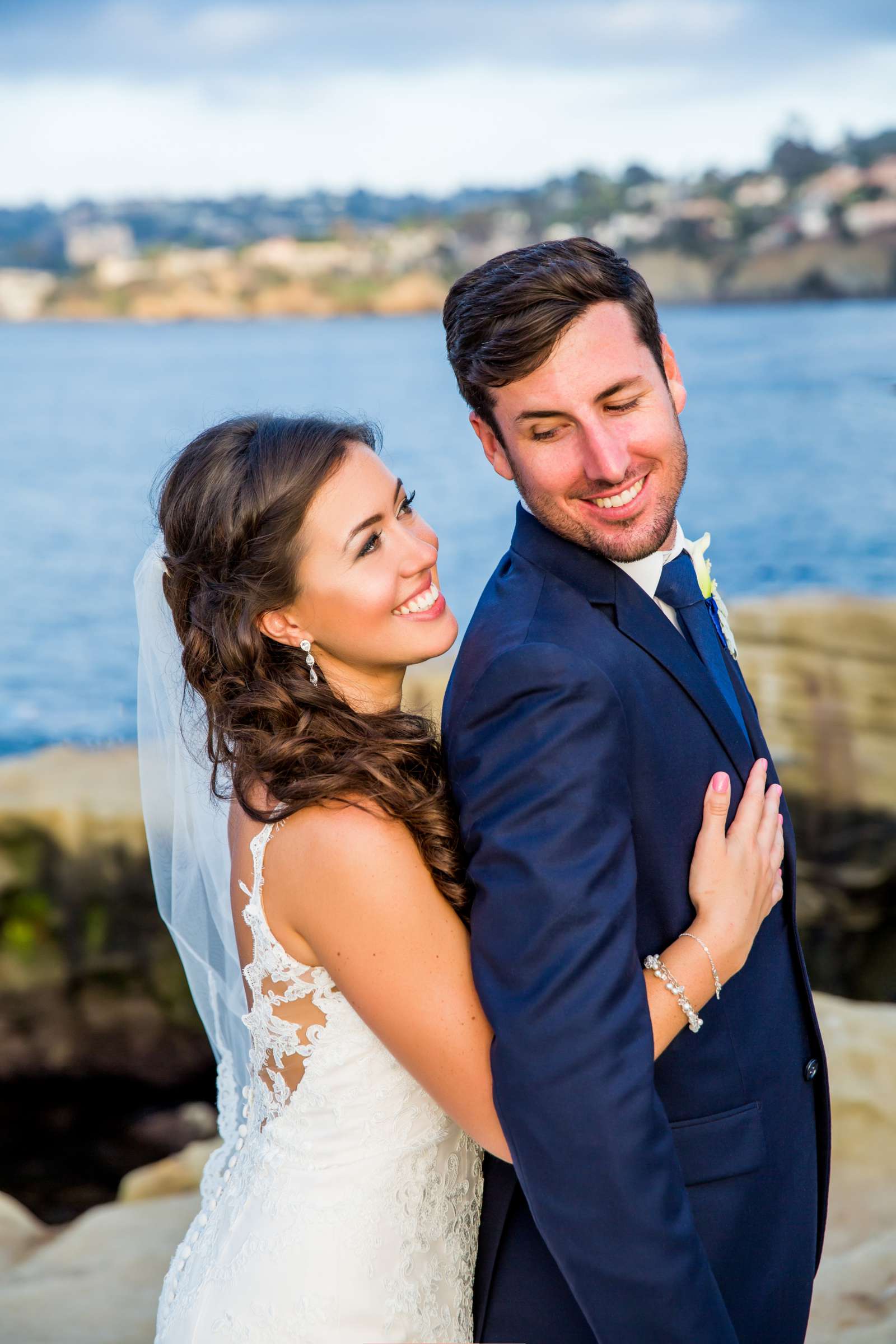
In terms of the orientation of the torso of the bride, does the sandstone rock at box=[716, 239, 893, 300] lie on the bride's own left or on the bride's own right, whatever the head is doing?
on the bride's own left

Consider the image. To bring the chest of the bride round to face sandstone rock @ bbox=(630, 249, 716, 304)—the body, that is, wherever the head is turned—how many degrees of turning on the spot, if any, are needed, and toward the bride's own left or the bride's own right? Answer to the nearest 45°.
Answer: approximately 90° to the bride's own left

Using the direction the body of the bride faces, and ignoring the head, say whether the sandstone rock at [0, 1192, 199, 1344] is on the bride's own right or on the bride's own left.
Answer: on the bride's own left

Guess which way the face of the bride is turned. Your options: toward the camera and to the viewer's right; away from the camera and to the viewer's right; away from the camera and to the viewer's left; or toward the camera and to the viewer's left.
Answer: toward the camera and to the viewer's right

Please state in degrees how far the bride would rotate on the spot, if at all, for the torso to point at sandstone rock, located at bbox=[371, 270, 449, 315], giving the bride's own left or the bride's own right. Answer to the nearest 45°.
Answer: approximately 90° to the bride's own left

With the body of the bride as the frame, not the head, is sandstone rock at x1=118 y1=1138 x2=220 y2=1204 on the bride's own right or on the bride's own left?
on the bride's own left

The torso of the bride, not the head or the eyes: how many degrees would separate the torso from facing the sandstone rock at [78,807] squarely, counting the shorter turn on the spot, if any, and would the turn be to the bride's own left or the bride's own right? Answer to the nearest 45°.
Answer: approximately 90° to the bride's own left

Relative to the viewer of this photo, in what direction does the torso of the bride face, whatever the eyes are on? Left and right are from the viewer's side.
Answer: facing to the right of the viewer

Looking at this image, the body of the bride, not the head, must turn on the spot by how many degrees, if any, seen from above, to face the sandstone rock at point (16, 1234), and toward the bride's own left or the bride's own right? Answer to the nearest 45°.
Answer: approximately 135° to the bride's own left
